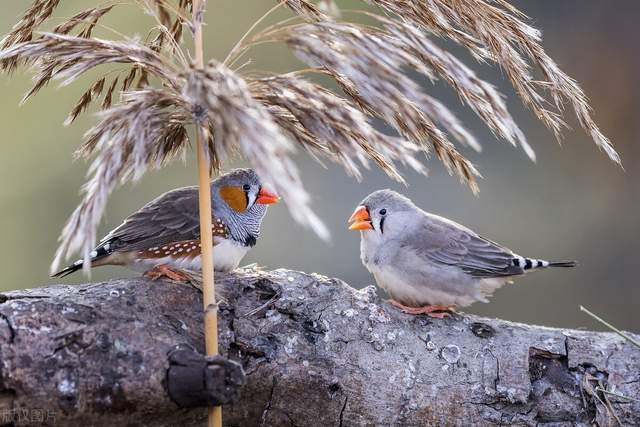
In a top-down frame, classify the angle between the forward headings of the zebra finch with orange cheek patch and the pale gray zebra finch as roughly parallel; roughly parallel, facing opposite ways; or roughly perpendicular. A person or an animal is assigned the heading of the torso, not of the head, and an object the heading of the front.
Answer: roughly parallel, facing opposite ways

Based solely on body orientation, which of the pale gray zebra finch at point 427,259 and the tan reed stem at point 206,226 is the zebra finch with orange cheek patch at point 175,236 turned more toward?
the pale gray zebra finch

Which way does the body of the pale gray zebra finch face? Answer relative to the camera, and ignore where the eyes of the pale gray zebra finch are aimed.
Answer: to the viewer's left

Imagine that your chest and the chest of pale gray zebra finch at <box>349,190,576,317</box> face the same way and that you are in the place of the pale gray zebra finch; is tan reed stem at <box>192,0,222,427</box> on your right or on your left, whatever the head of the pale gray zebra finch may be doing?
on your left

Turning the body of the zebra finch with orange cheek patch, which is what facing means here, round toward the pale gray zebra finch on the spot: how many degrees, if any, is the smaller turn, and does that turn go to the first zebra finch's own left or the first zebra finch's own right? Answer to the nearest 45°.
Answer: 0° — it already faces it

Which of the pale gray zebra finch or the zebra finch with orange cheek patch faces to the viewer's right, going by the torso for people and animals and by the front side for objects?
the zebra finch with orange cheek patch

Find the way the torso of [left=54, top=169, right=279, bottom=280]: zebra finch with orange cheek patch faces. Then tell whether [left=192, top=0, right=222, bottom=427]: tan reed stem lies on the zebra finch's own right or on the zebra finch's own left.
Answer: on the zebra finch's own right

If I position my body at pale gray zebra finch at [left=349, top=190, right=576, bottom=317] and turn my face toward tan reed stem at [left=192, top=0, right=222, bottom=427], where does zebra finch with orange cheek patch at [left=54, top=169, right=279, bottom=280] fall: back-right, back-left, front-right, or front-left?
front-right

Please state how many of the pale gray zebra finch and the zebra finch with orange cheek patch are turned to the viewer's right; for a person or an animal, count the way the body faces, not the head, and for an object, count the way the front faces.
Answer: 1

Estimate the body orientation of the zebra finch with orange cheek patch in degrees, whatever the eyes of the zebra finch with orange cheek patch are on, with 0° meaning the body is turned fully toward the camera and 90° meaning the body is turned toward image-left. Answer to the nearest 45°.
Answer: approximately 270°
